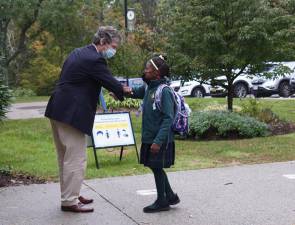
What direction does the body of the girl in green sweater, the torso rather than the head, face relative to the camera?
to the viewer's left

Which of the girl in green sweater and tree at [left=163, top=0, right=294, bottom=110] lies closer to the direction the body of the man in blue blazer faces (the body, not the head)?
the girl in green sweater

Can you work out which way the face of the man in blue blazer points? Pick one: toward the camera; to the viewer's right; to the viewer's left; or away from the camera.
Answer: to the viewer's right

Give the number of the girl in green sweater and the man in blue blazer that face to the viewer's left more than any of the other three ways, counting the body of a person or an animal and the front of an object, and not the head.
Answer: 1

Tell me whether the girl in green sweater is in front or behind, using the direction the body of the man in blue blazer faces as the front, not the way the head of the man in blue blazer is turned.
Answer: in front

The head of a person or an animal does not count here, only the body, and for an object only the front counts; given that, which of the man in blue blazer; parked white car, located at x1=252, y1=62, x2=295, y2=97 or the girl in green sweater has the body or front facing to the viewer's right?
the man in blue blazer

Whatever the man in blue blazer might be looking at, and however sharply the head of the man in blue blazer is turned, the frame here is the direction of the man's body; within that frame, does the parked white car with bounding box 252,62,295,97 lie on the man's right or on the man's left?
on the man's left

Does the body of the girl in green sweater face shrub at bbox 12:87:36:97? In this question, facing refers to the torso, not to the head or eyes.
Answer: no

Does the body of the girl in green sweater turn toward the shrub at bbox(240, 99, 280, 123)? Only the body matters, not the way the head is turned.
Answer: no

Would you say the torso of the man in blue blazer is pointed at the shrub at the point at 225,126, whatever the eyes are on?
no

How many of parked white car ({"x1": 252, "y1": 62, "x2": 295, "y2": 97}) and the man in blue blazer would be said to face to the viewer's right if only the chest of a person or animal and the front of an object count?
1

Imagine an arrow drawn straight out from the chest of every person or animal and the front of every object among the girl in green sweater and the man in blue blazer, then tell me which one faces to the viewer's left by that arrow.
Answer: the girl in green sweater

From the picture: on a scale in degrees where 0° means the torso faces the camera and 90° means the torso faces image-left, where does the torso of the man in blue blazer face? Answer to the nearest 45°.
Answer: approximately 270°

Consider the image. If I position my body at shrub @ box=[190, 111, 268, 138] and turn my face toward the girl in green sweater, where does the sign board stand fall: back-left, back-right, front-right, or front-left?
front-right

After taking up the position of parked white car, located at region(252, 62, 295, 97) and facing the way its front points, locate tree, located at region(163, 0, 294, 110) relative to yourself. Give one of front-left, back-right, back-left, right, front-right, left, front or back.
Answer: front-left

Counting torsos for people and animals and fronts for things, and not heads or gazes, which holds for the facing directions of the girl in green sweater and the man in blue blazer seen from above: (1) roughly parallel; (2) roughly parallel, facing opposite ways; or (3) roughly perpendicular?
roughly parallel, facing opposite ways

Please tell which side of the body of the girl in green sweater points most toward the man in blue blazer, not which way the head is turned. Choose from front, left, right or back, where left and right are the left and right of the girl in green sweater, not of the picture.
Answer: front
